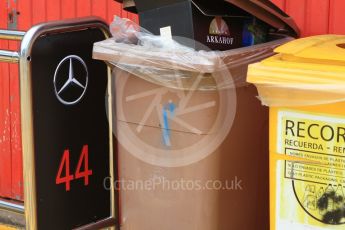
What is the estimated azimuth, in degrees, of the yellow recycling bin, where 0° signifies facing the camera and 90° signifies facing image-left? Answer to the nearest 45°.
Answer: approximately 0°
